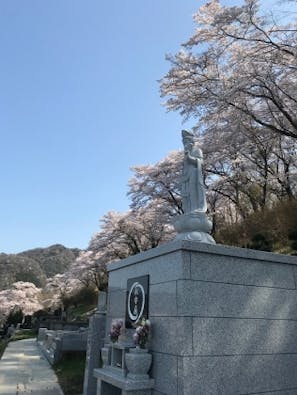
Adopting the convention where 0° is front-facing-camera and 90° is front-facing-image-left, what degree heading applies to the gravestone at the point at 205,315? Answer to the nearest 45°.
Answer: approximately 45°

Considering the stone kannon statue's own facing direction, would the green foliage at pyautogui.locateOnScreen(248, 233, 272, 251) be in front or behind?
behind

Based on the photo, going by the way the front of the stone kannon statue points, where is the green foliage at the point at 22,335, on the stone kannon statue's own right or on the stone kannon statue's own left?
on the stone kannon statue's own right

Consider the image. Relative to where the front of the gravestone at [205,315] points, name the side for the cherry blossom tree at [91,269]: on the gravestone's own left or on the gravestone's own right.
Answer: on the gravestone's own right

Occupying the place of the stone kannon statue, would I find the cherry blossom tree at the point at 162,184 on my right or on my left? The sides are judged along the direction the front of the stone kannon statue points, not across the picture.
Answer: on my right

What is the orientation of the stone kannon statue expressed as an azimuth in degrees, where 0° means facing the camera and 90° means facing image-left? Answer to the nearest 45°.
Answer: approximately 45°
